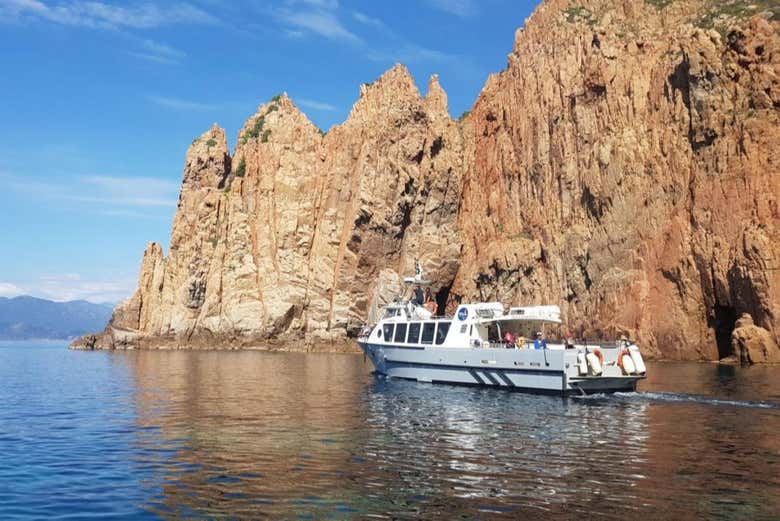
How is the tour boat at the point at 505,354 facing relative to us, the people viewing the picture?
facing away from the viewer and to the left of the viewer
